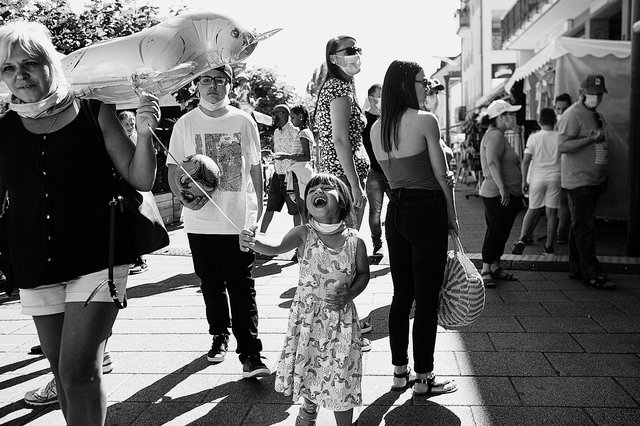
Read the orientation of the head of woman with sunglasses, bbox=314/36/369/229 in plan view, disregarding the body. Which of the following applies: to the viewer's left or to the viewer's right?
to the viewer's right

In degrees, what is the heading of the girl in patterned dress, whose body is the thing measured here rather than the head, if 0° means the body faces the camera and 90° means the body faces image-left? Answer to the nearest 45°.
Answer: approximately 0°

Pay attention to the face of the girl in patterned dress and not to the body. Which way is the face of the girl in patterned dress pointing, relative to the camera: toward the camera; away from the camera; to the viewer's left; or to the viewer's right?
toward the camera

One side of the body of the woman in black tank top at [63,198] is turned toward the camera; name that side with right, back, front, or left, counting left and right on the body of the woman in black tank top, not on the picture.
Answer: front

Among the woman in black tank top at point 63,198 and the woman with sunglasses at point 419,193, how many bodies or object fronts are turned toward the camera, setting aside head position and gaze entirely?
1

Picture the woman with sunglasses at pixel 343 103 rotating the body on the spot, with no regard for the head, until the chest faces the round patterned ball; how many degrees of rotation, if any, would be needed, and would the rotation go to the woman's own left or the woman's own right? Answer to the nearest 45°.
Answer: approximately 135° to the woman's own right

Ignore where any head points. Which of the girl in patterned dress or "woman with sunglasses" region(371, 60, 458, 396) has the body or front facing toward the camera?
the girl in patterned dress

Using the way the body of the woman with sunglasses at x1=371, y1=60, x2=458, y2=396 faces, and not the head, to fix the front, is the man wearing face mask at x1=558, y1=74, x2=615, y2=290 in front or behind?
in front
